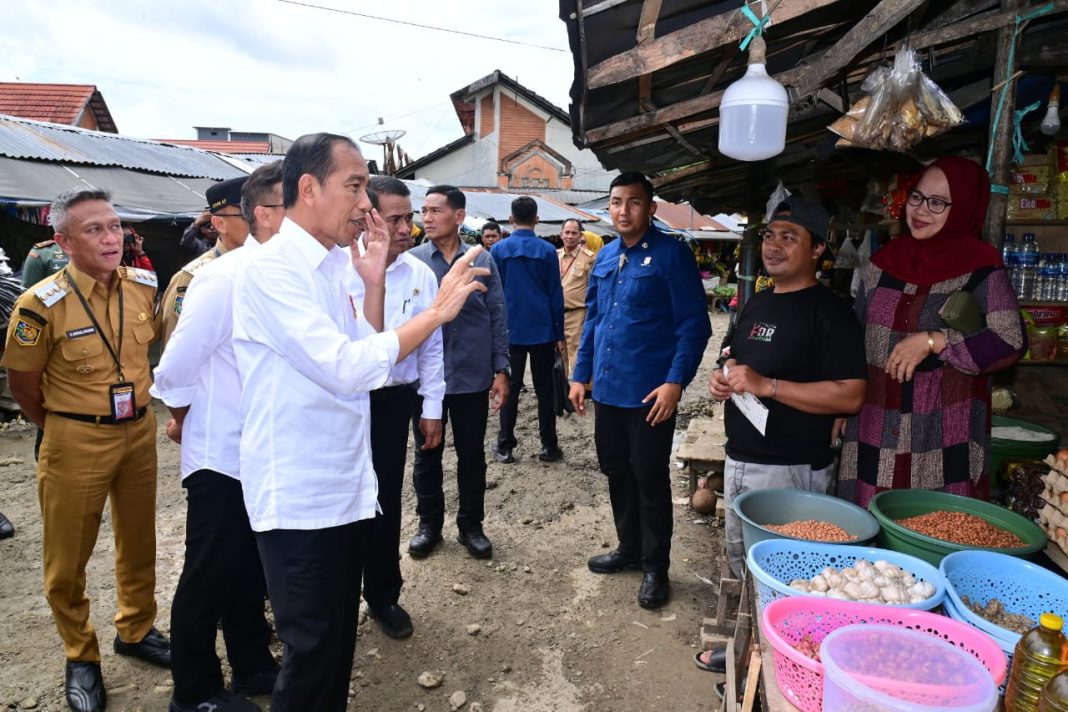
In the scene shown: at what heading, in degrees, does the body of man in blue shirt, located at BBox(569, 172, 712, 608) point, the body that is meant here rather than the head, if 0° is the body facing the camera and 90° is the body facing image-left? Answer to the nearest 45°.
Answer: approximately 45°

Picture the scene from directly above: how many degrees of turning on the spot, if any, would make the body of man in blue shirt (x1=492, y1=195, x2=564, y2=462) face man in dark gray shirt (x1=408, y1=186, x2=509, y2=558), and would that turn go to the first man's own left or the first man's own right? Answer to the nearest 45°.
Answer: approximately 180°

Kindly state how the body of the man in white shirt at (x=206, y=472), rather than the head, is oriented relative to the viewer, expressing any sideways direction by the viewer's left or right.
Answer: facing to the right of the viewer

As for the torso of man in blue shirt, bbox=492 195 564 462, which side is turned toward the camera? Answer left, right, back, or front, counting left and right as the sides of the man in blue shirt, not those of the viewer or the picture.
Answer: back

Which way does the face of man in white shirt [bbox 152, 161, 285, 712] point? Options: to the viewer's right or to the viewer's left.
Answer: to the viewer's right

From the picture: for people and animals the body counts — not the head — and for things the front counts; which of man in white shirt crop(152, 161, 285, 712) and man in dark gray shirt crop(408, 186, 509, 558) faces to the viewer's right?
the man in white shirt

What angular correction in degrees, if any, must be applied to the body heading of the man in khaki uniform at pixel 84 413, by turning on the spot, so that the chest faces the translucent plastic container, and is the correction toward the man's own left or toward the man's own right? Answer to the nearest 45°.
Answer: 0° — they already face it

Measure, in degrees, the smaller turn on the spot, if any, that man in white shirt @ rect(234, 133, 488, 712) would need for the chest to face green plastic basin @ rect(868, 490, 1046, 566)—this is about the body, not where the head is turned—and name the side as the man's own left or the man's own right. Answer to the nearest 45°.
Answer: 0° — they already face it

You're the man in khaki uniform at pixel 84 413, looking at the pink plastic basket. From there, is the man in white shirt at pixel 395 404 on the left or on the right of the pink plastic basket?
left

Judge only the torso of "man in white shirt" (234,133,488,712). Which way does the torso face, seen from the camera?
to the viewer's right

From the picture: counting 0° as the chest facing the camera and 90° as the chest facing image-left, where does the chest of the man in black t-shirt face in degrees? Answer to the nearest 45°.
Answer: approximately 45°

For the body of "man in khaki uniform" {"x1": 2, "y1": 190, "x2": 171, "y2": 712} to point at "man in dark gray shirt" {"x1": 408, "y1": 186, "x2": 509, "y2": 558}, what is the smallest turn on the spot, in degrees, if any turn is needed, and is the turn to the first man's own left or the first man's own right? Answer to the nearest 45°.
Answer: approximately 45° to the first man's own left

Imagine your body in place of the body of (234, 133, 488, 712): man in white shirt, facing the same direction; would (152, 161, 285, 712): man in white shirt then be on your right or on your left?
on your left

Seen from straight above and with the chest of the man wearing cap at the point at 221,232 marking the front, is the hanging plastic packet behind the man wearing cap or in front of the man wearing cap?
in front

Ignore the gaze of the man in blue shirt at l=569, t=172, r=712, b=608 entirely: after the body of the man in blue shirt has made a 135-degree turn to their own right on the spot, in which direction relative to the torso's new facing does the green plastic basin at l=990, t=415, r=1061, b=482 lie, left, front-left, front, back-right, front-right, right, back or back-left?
right

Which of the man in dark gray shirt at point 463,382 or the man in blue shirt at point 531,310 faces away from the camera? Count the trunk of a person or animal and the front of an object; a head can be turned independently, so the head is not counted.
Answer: the man in blue shirt at point 531,310

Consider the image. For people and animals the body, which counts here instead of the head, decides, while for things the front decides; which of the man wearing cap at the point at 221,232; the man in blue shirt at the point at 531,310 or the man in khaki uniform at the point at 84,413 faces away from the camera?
the man in blue shirt
